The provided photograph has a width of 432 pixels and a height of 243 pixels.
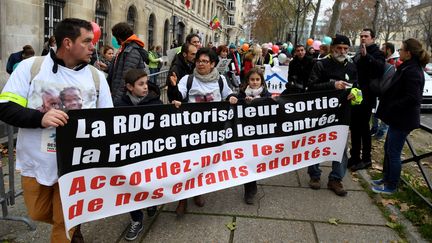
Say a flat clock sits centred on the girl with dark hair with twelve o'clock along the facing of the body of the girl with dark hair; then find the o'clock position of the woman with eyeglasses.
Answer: The woman with eyeglasses is roughly at 2 o'clock from the girl with dark hair.

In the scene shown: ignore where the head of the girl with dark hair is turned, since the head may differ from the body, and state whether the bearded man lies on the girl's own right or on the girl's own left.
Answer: on the girl's own left

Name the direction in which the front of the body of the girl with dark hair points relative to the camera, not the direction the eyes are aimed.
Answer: toward the camera
